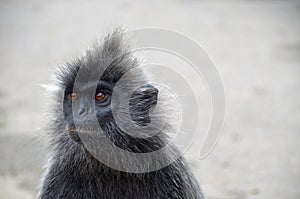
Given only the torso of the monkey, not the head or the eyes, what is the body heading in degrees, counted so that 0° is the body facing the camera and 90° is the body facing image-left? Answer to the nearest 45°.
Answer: approximately 45°
